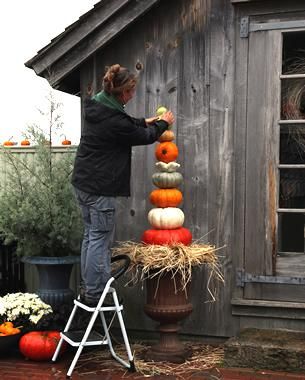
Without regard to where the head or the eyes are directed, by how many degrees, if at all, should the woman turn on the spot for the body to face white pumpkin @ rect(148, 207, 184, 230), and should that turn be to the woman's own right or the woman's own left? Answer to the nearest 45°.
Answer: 0° — they already face it

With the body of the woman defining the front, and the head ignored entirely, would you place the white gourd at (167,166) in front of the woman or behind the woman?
in front

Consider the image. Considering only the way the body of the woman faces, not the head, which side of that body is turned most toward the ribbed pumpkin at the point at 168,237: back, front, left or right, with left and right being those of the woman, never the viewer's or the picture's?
front

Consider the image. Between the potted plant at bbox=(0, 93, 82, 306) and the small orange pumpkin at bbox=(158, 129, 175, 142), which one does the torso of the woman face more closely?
the small orange pumpkin

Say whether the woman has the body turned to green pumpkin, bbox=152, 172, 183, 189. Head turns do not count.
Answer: yes

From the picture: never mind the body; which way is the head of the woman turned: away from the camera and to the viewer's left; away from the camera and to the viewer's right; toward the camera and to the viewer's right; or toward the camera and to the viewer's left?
away from the camera and to the viewer's right
